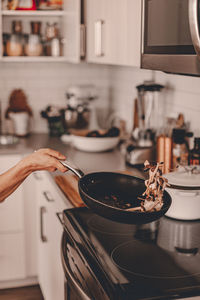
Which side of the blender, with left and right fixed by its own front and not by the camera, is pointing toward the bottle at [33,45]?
right

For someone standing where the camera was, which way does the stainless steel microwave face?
facing the viewer and to the left of the viewer

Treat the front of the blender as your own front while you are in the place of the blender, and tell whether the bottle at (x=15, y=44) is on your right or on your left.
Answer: on your right

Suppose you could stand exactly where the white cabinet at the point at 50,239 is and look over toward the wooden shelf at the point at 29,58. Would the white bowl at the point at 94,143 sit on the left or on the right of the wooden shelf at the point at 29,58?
right

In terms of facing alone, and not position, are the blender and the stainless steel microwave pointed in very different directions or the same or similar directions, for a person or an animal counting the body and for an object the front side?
same or similar directions

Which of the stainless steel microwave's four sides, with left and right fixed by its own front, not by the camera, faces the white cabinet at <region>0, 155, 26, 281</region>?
right

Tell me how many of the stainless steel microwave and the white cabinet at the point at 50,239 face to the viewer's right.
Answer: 0

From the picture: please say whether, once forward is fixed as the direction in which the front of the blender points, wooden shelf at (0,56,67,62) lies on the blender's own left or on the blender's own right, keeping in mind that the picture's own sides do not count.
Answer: on the blender's own right

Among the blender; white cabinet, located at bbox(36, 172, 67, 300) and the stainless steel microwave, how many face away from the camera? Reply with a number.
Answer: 0

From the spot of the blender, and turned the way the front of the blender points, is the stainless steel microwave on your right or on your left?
on your left
